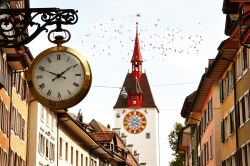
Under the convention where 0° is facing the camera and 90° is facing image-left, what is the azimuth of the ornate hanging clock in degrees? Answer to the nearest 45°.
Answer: approximately 0°
